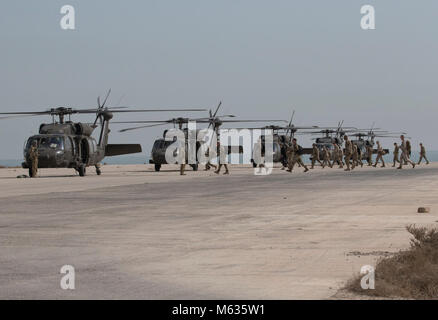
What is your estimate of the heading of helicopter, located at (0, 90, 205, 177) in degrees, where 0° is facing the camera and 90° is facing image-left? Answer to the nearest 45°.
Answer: approximately 45°

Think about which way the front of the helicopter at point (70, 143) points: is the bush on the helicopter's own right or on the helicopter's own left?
on the helicopter's own left

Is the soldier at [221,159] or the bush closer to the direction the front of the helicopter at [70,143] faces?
the bush

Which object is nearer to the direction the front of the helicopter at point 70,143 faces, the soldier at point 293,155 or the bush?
the bush
